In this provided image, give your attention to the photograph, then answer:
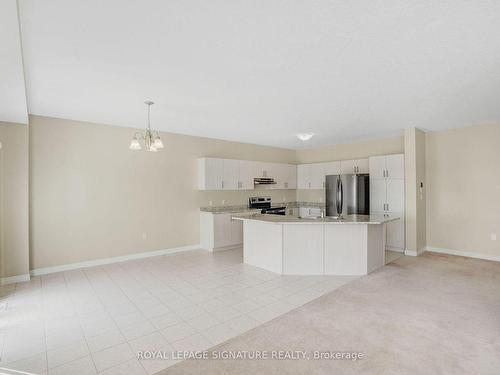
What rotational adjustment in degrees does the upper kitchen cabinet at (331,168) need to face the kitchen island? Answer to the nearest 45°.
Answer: approximately 45° to its left

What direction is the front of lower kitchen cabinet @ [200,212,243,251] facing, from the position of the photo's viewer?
facing the viewer and to the right of the viewer

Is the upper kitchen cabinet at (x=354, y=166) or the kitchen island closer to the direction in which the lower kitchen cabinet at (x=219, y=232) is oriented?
the kitchen island

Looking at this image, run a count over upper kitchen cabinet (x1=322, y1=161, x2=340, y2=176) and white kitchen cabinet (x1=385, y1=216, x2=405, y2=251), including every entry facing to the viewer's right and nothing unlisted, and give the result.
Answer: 0

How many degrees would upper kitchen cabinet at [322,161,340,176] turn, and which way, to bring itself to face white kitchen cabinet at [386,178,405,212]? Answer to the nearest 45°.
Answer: approximately 90° to its left

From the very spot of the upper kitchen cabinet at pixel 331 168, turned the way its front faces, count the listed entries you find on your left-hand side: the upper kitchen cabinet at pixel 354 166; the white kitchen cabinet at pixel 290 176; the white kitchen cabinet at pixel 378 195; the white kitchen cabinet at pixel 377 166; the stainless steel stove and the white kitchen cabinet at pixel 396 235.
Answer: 4

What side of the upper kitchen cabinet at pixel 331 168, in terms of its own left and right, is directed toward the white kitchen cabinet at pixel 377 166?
left

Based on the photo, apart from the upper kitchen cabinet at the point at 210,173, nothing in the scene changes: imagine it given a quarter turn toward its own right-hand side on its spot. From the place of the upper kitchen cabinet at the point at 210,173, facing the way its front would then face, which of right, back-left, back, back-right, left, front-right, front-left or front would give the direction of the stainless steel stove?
back

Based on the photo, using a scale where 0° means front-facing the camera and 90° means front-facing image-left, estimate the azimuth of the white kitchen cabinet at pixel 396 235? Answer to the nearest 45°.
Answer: approximately 45°

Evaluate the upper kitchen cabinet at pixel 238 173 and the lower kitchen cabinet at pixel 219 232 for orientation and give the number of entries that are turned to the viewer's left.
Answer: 0

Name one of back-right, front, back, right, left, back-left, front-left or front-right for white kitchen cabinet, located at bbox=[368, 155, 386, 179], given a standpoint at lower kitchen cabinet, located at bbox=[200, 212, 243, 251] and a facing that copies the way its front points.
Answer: front-left

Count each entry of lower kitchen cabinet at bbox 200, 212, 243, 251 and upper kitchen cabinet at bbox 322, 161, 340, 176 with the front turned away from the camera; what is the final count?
0

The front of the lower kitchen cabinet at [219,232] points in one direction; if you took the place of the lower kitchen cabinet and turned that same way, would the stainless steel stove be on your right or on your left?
on your left

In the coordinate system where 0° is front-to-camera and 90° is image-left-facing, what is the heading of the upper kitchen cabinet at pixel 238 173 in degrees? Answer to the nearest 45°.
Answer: approximately 315°
